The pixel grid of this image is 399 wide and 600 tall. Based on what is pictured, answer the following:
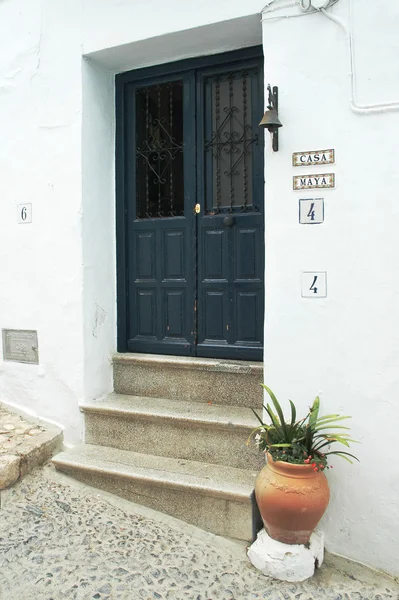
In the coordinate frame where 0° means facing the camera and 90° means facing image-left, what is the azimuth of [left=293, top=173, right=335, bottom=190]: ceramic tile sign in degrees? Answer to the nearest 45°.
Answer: approximately 0°

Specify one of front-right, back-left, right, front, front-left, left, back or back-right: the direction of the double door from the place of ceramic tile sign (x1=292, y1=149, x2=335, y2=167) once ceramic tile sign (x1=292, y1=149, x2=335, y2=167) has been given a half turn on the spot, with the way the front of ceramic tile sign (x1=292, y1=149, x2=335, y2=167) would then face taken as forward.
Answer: front-left

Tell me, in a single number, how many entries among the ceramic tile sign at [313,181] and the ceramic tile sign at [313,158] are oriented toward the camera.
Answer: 2

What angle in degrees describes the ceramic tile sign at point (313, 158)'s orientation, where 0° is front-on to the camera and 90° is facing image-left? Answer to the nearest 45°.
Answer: approximately 0°
